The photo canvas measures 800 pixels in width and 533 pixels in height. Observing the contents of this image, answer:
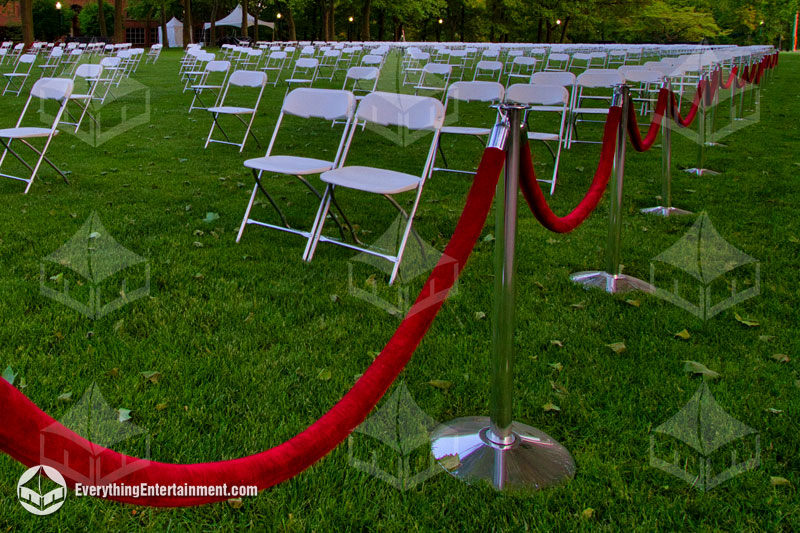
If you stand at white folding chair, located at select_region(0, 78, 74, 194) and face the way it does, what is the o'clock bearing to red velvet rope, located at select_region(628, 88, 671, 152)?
The red velvet rope is roughly at 9 o'clock from the white folding chair.

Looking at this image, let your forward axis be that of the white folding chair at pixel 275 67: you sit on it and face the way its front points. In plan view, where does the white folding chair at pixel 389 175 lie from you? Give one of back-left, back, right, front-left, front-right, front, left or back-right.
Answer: front-left

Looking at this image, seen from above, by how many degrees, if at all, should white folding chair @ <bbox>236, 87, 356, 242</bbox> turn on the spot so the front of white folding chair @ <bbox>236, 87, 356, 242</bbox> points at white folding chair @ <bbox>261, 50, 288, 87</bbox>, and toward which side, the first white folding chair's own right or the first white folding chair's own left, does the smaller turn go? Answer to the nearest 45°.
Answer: approximately 135° to the first white folding chair's own right

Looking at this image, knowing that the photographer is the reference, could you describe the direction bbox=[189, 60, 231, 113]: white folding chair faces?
facing the viewer and to the left of the viewer

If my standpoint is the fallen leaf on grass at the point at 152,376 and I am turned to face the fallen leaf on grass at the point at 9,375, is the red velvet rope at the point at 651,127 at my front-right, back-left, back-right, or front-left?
back-right

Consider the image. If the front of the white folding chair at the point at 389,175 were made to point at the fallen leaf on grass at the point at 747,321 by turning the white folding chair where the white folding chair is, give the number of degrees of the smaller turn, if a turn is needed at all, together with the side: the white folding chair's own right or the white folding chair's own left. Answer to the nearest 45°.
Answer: approximately 90° to the white folding chair's own left

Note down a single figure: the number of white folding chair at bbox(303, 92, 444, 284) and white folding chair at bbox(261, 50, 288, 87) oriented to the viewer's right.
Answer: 0

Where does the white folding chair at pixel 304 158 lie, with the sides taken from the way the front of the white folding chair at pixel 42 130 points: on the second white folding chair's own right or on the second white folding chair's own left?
on the second white folding chair's own left

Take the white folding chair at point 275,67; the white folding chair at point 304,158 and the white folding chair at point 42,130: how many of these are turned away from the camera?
0

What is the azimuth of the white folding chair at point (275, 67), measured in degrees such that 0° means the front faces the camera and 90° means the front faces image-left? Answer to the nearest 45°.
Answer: approximately 45°

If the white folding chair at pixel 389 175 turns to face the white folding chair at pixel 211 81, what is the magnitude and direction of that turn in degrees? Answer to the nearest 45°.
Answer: approximately 135° to its right

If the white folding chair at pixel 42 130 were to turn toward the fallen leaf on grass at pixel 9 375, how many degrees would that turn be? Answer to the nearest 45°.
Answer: approximately 45° to its left
